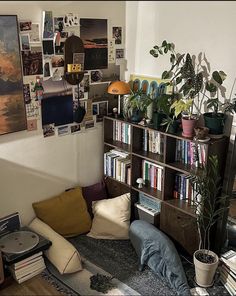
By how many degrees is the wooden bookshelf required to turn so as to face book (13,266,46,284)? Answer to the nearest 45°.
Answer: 0° — it already faces it

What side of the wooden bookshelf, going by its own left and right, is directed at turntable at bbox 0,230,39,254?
front

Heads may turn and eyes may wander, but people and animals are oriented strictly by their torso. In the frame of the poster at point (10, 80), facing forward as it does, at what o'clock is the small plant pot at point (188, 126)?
The small plant pot is roughly at 11 o'clock from the poster.

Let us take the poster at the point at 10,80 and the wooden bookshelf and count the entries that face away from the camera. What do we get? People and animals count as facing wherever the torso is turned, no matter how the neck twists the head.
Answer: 0

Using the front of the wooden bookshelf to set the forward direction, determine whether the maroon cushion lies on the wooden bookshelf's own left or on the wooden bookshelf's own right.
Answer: on the wooden bookshelf's own right

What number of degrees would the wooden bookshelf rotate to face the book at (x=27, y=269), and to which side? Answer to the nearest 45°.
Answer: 0° — it already faces it

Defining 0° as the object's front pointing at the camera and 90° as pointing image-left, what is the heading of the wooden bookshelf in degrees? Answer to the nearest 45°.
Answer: approximately 45°
